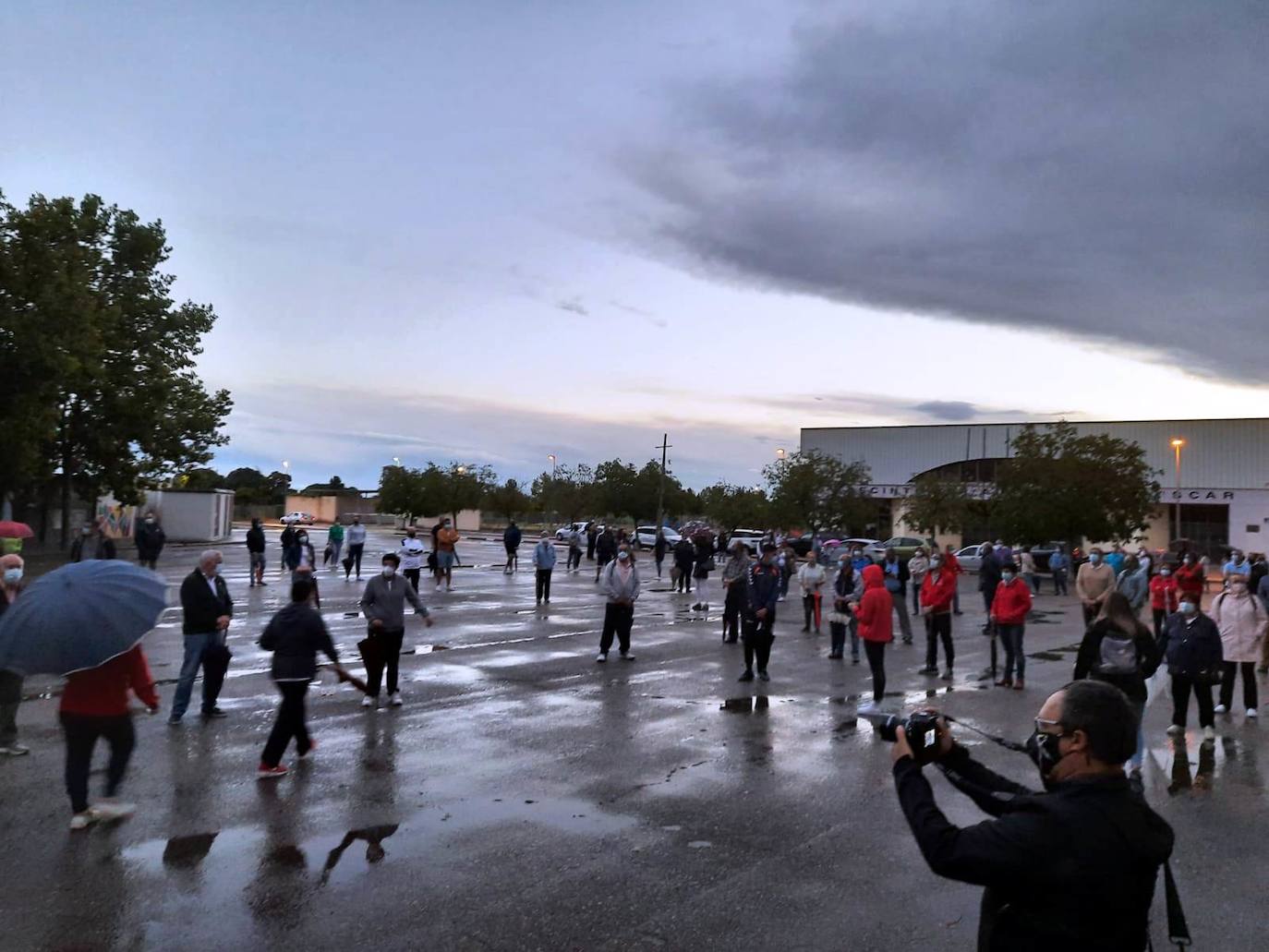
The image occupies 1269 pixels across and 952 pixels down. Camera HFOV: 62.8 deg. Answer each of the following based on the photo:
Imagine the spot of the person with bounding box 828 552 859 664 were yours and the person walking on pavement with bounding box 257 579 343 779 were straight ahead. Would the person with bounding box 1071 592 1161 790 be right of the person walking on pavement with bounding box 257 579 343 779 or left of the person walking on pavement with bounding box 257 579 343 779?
left

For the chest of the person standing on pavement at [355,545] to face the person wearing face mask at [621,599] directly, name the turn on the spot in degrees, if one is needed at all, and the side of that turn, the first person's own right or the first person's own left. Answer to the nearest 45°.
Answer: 0° — they already face them

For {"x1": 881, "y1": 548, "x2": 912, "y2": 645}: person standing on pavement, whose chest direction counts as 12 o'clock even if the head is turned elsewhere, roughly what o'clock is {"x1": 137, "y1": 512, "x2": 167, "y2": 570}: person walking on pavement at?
{"x1": 137, "y1": 512, "x2": 167, "y2": 570}: person walking on pavement is roughly at 2 o'clock from {"x1": 881, "y1": 548, "x2": 912, "y2": 645}: person standing on pavement.

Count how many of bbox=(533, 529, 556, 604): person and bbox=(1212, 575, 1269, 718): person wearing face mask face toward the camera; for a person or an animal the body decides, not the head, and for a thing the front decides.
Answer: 2

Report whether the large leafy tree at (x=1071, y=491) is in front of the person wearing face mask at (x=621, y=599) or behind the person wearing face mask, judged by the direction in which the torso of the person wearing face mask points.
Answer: behind

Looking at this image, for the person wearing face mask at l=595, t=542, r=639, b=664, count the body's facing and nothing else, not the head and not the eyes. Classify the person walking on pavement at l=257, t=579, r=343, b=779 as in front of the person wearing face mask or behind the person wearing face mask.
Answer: in front

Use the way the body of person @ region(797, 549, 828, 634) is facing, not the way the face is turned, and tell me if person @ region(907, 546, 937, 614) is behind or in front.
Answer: behind

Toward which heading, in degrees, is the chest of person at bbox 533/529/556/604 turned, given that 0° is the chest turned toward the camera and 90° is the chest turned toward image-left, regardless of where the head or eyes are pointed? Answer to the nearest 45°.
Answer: approximately 0°

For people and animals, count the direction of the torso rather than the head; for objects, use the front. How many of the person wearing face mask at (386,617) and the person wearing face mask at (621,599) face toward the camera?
2

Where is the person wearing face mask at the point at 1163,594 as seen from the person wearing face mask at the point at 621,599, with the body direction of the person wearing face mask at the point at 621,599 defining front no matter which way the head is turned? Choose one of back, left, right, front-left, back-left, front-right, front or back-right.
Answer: left

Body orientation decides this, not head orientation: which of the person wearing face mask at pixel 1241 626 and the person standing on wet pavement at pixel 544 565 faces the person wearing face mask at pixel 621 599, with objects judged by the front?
the person standing on wet pavement

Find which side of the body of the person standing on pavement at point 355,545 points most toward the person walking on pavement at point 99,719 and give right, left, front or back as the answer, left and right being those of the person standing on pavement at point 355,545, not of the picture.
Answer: front
